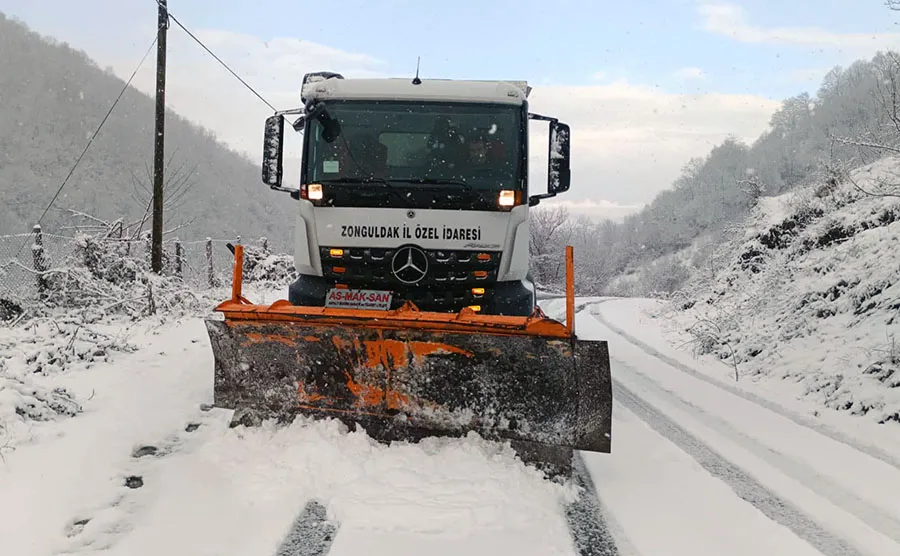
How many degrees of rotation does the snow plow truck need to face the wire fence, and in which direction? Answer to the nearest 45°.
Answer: approximately 135° to its right

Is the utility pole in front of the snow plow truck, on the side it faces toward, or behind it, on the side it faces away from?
behind

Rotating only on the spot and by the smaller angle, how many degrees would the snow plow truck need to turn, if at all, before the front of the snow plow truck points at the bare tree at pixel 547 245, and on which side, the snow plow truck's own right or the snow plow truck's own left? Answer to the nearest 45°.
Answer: approximately 180°

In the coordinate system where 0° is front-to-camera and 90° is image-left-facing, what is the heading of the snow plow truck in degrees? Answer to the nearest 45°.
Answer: approximately 0°

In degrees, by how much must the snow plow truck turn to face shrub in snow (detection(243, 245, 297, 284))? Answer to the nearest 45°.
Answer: approximately 180°
